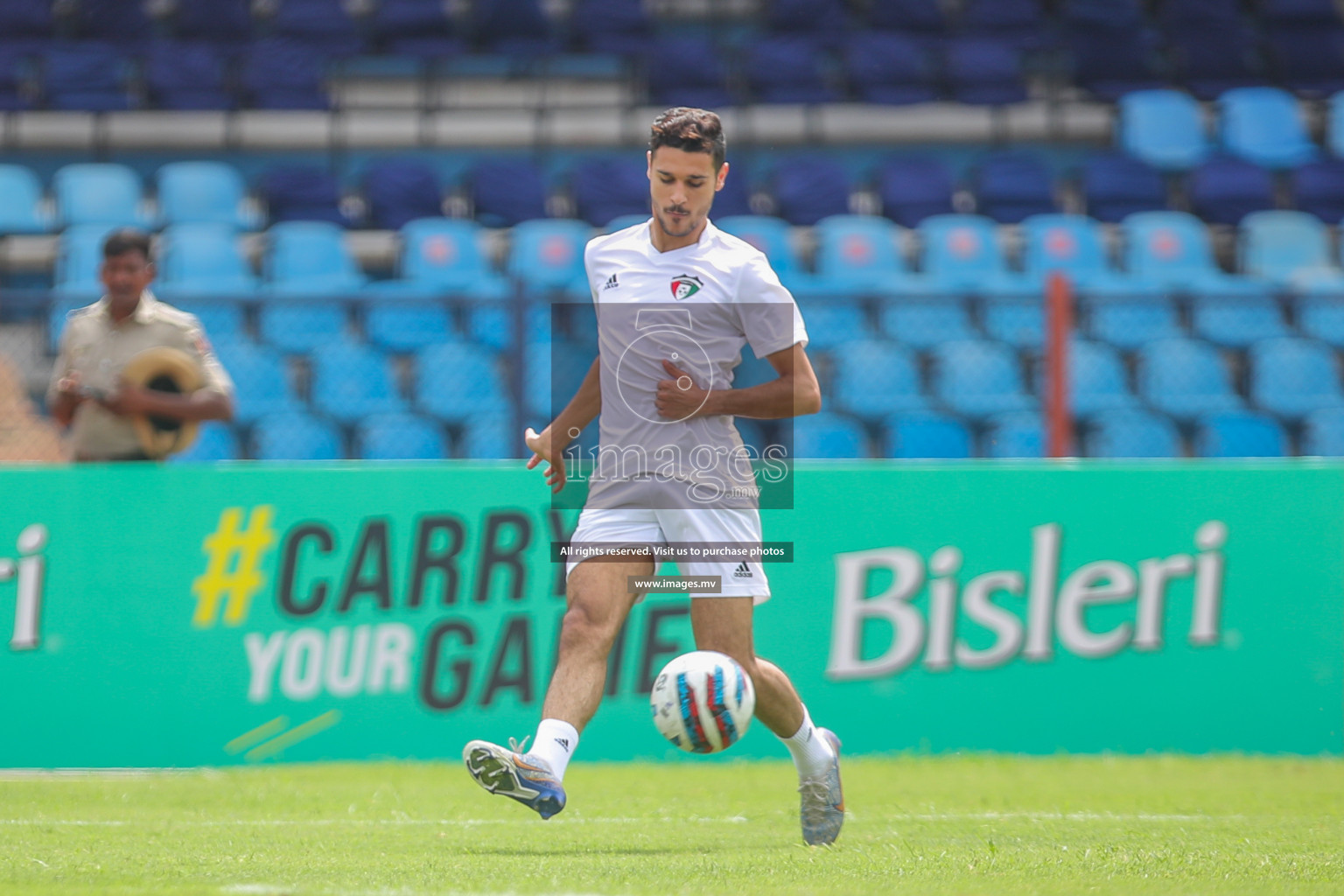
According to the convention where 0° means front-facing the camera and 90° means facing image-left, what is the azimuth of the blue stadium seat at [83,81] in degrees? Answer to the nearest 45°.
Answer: approximately 0°

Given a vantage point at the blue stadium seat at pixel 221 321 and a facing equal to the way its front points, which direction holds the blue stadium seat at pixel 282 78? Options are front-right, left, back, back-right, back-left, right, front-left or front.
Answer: back

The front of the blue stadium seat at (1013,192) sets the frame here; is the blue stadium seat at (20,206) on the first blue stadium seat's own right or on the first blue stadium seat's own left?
on the first blue stadium seat's own right

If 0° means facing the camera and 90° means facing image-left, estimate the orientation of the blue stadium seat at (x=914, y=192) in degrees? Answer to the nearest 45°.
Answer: approximately 0°

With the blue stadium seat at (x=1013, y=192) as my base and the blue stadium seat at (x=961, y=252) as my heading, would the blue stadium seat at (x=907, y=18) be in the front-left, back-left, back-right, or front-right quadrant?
back-right

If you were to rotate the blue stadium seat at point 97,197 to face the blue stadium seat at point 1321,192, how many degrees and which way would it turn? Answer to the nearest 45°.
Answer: approximately 90° to its left

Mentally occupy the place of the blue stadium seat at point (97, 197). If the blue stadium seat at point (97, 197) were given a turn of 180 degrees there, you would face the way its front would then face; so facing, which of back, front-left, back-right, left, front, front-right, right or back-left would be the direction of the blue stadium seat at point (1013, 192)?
right

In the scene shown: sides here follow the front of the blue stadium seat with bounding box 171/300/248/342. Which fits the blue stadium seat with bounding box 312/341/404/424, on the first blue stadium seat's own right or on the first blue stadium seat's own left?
on the first blue stadium seat's own left

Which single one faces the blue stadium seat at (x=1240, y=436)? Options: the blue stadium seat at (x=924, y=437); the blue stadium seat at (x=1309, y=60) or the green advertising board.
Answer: the blue stadium seat at (x=1309, y=60)

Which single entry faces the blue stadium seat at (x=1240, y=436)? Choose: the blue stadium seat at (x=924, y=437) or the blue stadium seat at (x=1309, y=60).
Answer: the blue stadium seat at (x=1309, y=60)

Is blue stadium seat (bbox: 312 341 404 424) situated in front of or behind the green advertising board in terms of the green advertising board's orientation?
behind

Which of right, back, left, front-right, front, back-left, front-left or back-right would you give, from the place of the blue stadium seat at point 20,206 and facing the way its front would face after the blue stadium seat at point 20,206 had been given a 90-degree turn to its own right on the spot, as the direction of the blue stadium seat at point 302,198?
back
